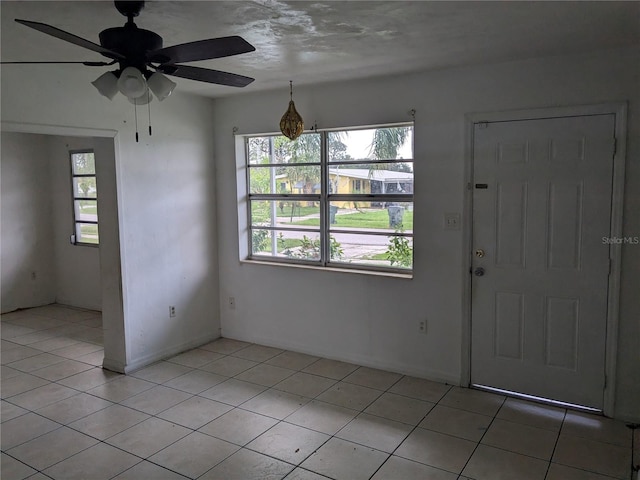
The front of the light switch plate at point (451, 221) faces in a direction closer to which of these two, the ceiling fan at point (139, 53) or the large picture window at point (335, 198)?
the ceiling fan

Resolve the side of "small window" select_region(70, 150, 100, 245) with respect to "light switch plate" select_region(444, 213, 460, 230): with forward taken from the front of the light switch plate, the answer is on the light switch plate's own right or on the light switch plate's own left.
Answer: on the light switch plate's own right

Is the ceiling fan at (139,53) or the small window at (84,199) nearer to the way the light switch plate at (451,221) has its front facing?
the ceiling fan

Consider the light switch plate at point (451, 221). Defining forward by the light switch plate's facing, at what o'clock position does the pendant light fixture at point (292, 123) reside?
The pendant light fixture is roughly at 3 o'clock from the light switch plate.

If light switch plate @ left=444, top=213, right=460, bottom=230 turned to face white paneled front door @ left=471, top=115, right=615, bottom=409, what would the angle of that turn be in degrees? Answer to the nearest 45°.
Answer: approximately 90° to its left

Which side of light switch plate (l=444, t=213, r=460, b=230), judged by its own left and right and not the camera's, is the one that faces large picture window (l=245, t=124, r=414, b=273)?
right

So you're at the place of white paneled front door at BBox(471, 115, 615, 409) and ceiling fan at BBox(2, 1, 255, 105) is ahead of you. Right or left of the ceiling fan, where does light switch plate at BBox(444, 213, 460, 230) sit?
right

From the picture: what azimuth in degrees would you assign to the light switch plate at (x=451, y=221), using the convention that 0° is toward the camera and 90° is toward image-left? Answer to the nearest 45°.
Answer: approximately 0°

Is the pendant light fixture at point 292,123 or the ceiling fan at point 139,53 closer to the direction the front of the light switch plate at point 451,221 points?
the ceiling fan

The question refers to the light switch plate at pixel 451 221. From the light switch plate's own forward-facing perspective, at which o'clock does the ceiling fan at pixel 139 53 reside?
The ceiling fan is roughly at 1 o'clock from the light switch plate.

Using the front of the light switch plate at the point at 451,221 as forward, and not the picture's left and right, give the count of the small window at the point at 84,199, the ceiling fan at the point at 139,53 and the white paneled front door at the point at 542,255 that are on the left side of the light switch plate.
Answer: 1
